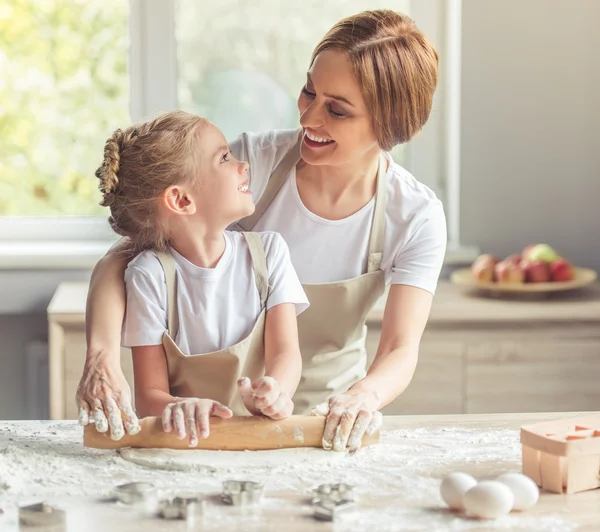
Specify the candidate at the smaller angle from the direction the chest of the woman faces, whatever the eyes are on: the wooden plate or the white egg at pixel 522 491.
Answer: the white egg

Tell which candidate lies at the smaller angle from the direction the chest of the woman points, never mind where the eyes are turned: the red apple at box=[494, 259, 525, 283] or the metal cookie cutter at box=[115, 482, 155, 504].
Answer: the metal cookie cutter

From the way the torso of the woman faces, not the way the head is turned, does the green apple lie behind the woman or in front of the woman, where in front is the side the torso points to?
behind

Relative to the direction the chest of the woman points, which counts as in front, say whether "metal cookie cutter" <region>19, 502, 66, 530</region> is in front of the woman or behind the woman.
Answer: in front

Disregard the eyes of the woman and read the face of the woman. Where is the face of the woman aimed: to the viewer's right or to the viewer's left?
to the viewer's left

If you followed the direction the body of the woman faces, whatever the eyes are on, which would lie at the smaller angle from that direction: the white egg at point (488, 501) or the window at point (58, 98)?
the white egg

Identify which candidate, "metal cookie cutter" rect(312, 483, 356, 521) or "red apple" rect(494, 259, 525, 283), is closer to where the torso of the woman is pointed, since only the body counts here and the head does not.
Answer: the metal cookie cutter

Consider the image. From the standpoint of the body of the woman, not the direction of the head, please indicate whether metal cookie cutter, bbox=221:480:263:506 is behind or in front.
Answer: in front

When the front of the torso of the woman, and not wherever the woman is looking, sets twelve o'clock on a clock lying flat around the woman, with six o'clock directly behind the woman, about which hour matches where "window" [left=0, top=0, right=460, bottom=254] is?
The window is roughly at 4 o'clock from the woman.

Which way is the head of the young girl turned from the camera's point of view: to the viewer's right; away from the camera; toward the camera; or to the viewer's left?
to the viewer's right

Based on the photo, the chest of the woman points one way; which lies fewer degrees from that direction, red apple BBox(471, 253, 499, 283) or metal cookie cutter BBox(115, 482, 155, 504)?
the metal cookie cutter

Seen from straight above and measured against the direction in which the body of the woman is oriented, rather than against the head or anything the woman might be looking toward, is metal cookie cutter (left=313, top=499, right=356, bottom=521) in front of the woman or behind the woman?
in front

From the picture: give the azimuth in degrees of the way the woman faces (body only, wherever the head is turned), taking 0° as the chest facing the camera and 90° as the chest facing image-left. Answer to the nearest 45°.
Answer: approximately 45°

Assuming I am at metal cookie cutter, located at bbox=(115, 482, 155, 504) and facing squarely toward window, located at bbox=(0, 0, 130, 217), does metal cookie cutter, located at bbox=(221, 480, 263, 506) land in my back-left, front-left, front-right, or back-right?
back-right

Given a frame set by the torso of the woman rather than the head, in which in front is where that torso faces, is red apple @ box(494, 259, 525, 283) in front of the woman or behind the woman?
behind

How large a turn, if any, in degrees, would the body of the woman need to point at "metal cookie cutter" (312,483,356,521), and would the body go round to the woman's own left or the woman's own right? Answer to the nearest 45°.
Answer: approximately 45° to the woman's own left

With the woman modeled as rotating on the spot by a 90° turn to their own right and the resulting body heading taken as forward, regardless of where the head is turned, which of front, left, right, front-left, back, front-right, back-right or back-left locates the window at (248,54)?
front-right
